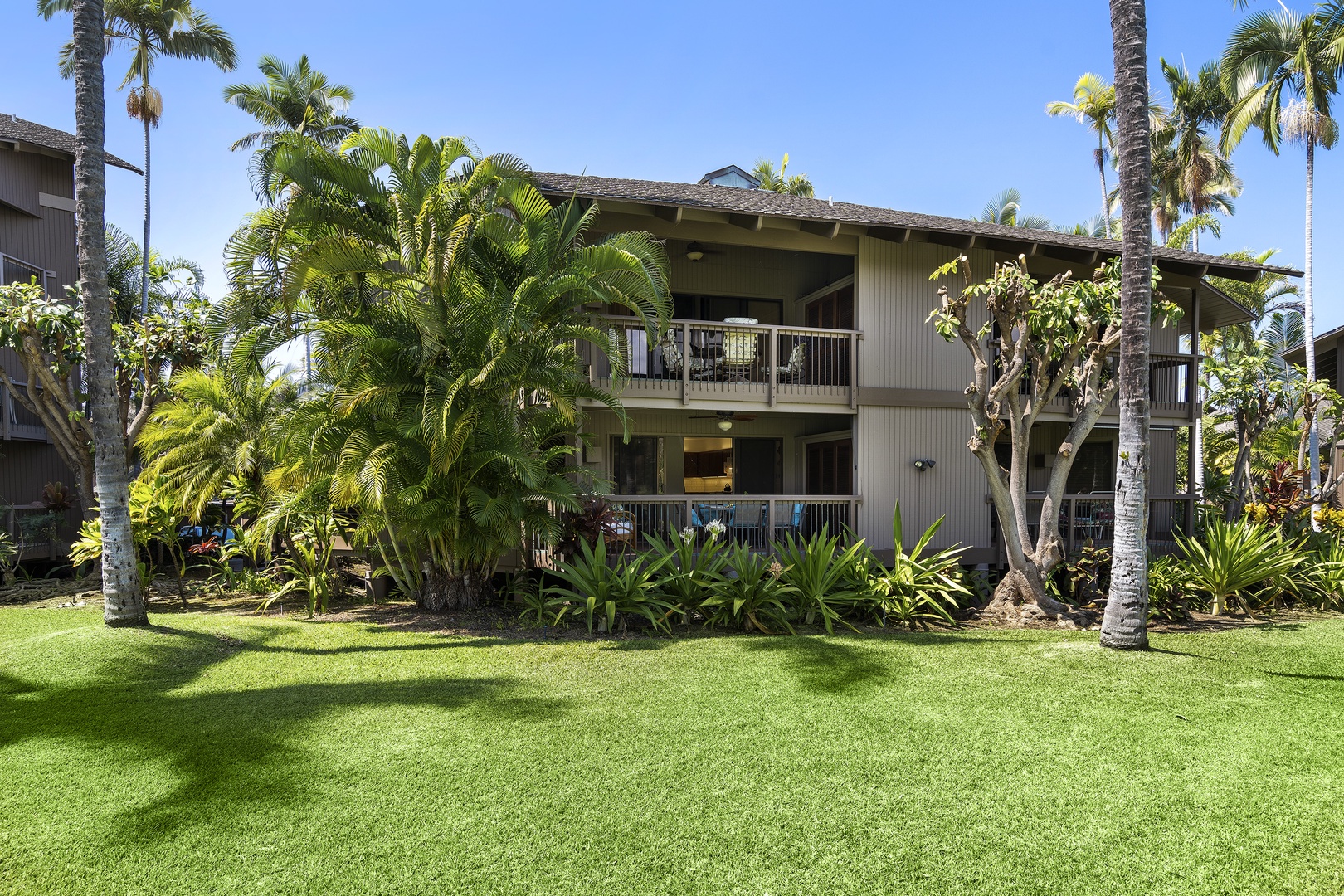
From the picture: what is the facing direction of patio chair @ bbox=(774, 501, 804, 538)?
to the viewer's left

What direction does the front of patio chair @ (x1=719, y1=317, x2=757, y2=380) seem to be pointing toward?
away from the camera

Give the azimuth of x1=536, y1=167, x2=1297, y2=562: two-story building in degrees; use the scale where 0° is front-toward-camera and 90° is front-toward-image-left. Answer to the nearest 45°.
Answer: approximately 0°

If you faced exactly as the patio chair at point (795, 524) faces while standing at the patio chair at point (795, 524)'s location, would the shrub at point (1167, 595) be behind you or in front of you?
behind

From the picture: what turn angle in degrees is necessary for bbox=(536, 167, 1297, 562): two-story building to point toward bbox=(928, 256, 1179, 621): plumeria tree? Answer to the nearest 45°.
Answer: approximately 45° to its left
